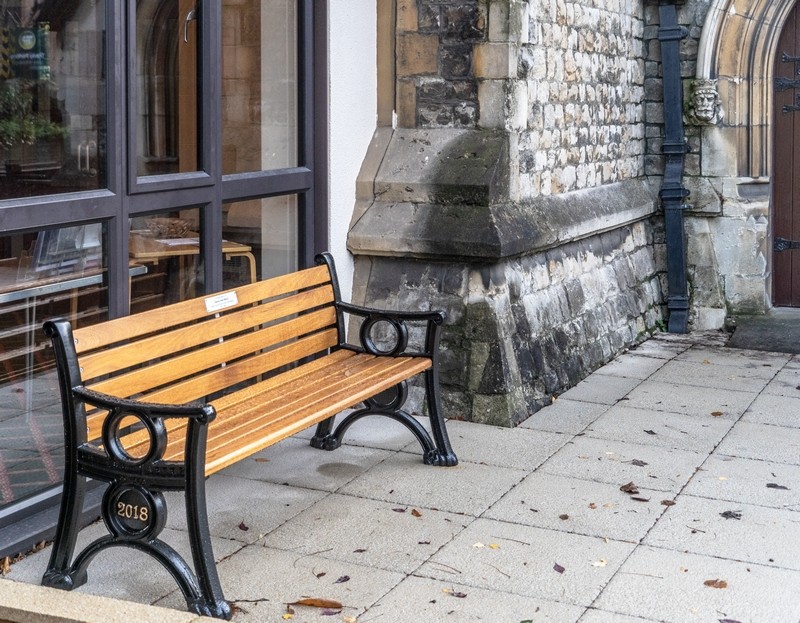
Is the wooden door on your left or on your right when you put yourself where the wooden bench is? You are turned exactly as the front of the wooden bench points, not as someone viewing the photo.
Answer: on your left

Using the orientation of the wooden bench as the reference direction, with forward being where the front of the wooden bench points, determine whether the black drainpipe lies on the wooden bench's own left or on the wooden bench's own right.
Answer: on the wooden bench's own left

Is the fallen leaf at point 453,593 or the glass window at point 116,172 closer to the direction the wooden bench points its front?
the fallen leaf

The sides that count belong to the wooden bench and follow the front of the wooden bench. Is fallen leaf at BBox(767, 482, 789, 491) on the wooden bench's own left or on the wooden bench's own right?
on the wooden bench's own left

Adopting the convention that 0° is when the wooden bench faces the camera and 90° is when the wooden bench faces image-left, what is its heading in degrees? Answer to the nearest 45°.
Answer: approximately 315°
